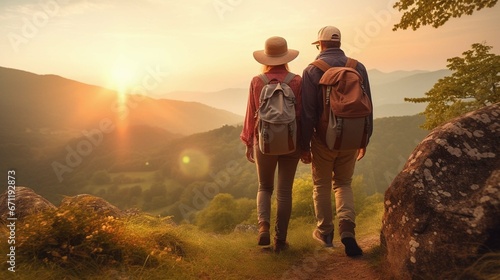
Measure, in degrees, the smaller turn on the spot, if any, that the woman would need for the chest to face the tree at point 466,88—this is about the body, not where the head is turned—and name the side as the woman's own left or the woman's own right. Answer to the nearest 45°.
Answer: approximately 45° to the woman's own right

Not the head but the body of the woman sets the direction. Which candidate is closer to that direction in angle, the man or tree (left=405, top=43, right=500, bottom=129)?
the tree

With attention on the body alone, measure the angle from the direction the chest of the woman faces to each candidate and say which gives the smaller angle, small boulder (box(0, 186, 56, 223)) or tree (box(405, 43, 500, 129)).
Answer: the tree

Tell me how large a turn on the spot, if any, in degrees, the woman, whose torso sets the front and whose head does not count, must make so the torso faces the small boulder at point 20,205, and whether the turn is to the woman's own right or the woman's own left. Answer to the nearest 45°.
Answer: approximately 90° to the woman's own left

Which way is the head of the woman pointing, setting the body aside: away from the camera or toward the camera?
away from the camera

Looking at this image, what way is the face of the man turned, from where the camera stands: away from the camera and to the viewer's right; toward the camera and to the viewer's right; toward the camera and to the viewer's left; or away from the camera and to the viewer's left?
away from the camera and to the viewer's left

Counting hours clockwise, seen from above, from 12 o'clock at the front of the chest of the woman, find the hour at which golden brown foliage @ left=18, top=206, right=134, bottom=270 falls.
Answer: The golden brown foliage is roughly at 8 o'clock from the woman.

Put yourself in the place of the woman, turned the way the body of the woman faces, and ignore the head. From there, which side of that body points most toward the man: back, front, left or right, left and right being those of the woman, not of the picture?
right

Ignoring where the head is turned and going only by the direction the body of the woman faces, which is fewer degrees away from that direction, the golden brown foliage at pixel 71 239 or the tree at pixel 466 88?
the tree

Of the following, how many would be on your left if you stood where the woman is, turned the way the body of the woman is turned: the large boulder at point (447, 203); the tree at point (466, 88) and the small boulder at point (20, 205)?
1

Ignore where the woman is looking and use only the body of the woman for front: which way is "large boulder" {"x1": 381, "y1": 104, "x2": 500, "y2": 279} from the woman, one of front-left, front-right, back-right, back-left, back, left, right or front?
back-right

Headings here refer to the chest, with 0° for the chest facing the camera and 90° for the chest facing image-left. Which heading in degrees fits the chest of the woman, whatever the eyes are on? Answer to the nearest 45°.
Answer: approximately 180°
